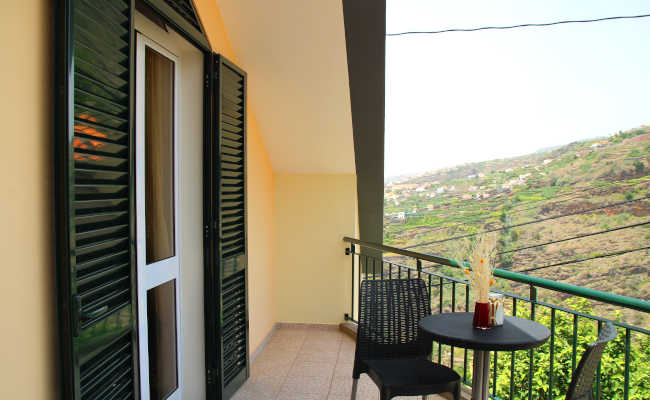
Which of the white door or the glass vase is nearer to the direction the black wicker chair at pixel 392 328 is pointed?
the glass vase

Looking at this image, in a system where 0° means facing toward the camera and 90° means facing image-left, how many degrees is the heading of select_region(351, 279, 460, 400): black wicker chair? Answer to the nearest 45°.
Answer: approximately 315°

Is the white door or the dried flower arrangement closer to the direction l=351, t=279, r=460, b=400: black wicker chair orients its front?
the dried flower arrangement

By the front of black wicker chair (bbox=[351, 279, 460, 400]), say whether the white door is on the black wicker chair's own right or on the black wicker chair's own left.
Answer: on the black wicker chair's own right

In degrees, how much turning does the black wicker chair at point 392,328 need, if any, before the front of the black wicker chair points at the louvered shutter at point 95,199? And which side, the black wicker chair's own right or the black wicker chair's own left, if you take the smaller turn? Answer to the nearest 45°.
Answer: approximately 90° to the black wicker chair's own right
